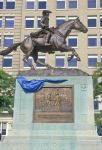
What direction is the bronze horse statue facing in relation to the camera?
to the viewer's right
